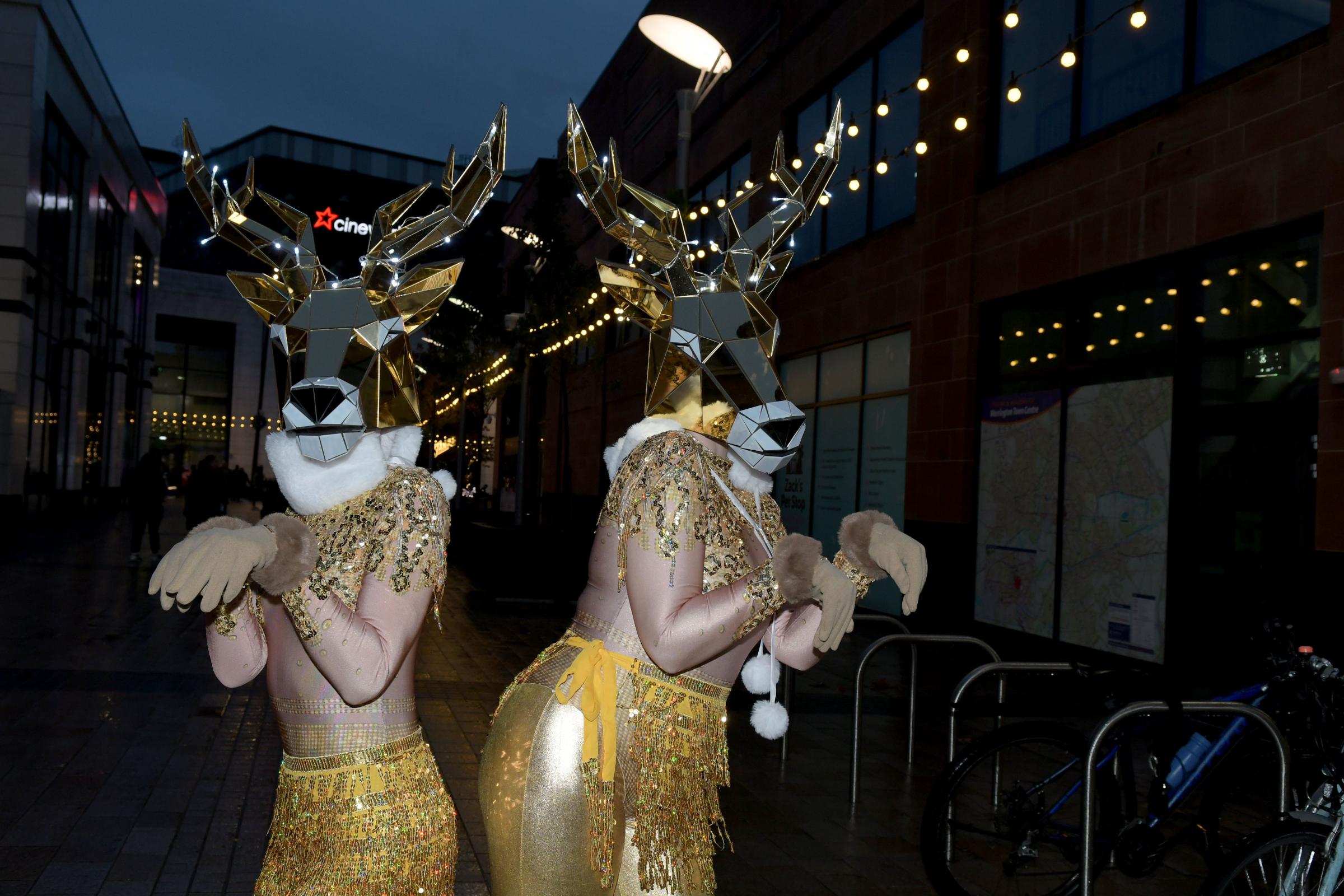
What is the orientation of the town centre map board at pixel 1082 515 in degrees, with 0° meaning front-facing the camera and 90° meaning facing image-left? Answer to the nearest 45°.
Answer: approximately 45°

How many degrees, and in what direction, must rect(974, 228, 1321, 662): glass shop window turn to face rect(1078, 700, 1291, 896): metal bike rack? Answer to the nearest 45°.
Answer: approximately 45° to its left

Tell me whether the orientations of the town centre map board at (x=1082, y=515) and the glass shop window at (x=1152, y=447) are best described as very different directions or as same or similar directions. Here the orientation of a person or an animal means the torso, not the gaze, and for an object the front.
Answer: same or similar directions
